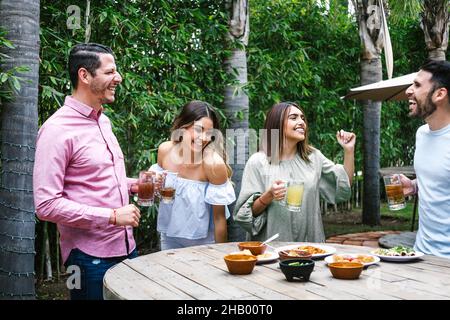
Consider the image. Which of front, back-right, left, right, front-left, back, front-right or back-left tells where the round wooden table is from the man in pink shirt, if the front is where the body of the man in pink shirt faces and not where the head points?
front

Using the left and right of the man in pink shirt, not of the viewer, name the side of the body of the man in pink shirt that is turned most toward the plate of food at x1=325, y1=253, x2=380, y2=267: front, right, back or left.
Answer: front

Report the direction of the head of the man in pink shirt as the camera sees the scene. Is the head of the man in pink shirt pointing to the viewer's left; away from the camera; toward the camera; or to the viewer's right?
to the viewer's right

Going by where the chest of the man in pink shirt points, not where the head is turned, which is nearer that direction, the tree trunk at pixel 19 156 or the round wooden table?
the round wooden table

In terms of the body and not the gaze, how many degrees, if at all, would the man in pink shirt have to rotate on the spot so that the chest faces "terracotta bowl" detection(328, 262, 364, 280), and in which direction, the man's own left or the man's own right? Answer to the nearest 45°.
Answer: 0° — they already face it

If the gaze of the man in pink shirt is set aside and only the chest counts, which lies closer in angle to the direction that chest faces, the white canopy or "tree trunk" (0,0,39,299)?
the white canopy

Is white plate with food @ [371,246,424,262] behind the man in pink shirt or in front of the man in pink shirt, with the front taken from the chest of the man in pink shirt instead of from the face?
in front

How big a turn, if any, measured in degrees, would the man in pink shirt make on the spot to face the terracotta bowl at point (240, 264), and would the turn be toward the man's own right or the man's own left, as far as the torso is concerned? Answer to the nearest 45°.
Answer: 0° — they already face it

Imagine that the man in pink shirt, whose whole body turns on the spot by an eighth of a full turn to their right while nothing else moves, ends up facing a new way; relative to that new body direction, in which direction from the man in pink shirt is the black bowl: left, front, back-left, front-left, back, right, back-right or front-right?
front-left

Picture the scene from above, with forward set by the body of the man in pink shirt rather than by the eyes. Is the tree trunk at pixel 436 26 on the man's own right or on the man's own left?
on the man's own left

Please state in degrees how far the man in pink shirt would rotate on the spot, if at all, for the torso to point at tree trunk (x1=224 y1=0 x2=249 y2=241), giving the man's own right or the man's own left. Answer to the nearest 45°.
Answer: approximately 90° to the man's own left

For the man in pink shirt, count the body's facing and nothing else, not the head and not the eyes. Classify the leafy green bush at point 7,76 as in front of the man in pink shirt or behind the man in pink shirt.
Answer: behind

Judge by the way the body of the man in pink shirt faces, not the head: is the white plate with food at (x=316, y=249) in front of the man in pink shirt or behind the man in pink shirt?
in front

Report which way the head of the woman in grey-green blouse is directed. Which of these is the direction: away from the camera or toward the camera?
toward the camera

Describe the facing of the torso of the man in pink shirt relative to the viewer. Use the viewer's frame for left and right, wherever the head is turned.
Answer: facing the viewer and to the right of the viewer

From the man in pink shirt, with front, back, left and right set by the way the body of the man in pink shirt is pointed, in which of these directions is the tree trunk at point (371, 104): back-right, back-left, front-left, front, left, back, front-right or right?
left

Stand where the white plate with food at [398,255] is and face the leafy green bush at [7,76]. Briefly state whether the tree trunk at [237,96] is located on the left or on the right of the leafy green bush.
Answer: right
